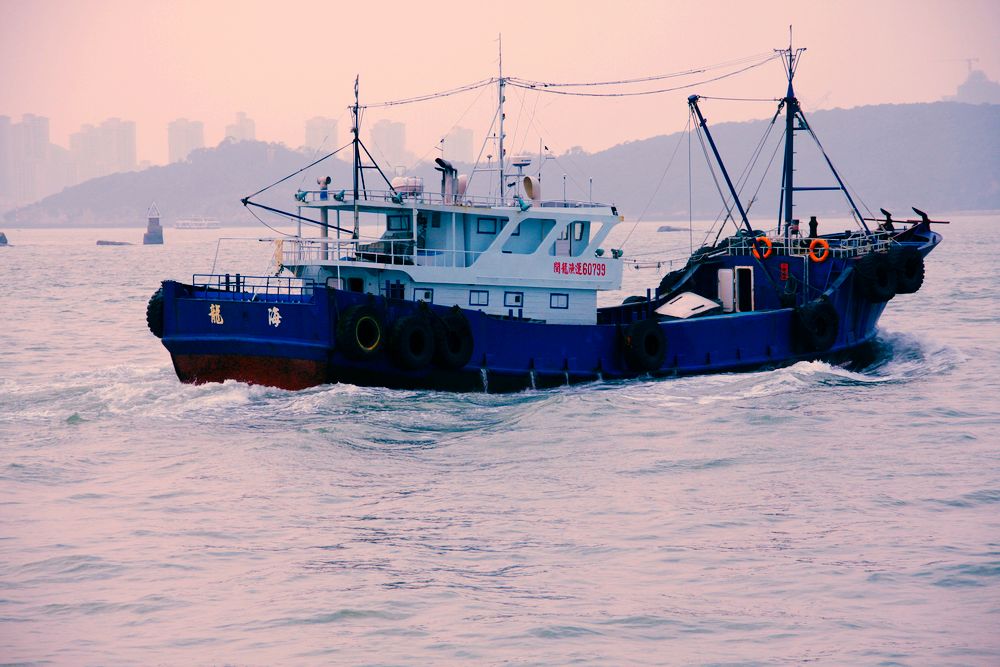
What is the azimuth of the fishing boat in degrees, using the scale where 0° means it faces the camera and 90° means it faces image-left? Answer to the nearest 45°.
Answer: approximately 225°
